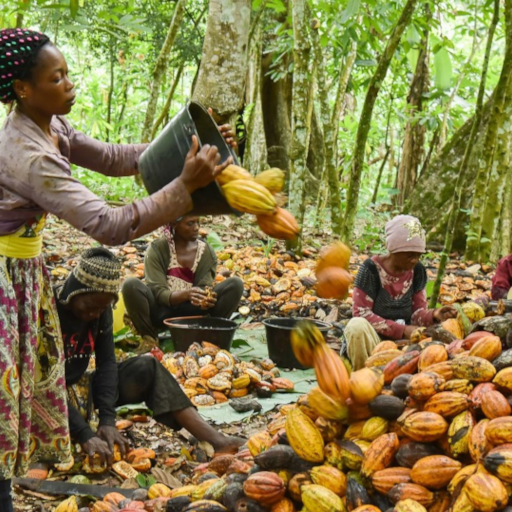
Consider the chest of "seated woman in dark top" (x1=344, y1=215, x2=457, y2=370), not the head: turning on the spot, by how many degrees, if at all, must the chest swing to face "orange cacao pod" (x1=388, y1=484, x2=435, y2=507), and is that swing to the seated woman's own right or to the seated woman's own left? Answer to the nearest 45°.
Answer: approximately 45° to the seated woman's own right

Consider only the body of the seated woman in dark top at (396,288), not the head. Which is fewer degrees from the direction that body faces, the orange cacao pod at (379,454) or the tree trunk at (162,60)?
the orange cacao pod

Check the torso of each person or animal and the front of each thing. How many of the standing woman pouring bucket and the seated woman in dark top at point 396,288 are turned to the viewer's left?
0

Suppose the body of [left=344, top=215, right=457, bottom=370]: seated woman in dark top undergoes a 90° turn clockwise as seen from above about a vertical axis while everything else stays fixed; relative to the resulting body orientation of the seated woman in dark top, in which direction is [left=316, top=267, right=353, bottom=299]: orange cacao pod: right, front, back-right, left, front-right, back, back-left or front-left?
front-left

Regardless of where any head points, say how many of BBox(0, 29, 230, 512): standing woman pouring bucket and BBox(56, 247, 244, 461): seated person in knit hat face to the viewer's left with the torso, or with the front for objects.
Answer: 0

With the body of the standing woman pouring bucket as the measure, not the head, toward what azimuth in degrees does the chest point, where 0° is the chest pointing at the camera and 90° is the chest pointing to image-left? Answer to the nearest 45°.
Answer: approximately 270°

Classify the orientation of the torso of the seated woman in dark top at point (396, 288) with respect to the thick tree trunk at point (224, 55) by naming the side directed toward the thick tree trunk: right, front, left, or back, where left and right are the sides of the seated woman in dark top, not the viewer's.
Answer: back

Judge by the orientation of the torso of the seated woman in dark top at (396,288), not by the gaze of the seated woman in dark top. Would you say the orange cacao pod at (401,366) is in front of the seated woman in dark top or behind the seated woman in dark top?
in front

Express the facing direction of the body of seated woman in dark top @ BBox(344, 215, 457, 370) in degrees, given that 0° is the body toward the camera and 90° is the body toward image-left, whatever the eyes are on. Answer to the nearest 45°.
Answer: approximately 315°

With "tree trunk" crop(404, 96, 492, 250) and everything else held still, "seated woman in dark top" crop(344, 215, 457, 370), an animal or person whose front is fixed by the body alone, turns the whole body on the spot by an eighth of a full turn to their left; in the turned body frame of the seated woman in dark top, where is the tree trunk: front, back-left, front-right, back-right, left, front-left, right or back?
left
